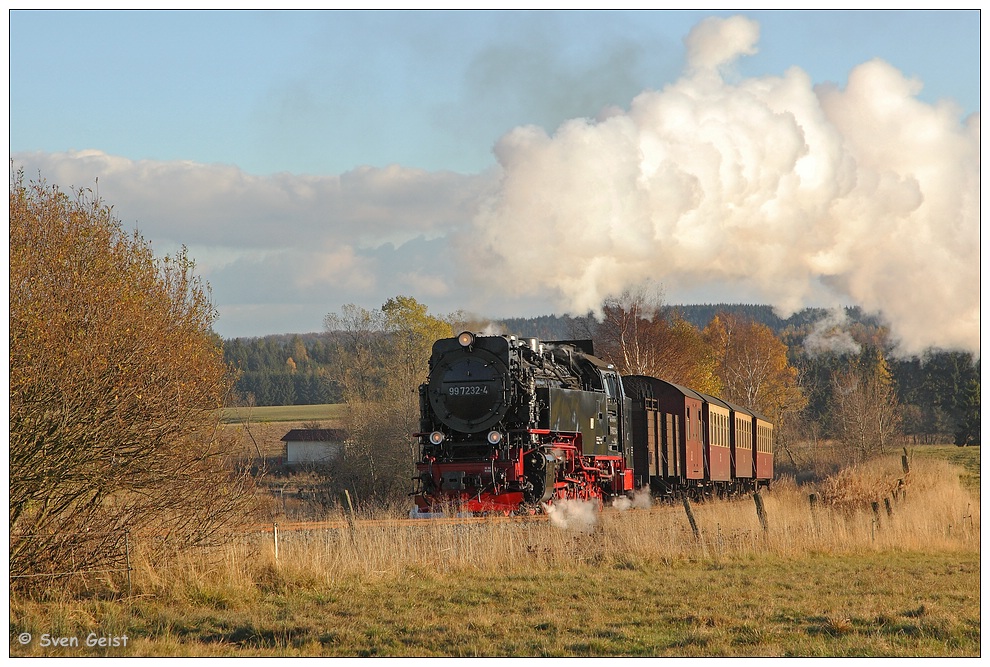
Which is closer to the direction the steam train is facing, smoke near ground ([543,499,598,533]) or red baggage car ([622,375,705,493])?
the smoke near ground

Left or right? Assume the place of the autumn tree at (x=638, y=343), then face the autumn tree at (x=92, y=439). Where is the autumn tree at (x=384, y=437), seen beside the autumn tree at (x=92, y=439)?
right

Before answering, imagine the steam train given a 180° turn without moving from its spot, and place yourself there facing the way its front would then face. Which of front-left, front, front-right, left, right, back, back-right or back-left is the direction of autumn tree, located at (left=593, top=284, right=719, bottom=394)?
front-left

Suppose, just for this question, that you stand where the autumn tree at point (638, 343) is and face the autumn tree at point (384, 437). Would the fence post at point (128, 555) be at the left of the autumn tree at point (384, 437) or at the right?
left

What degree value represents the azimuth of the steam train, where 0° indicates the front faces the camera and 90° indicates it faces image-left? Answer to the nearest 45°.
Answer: approximately 45°
